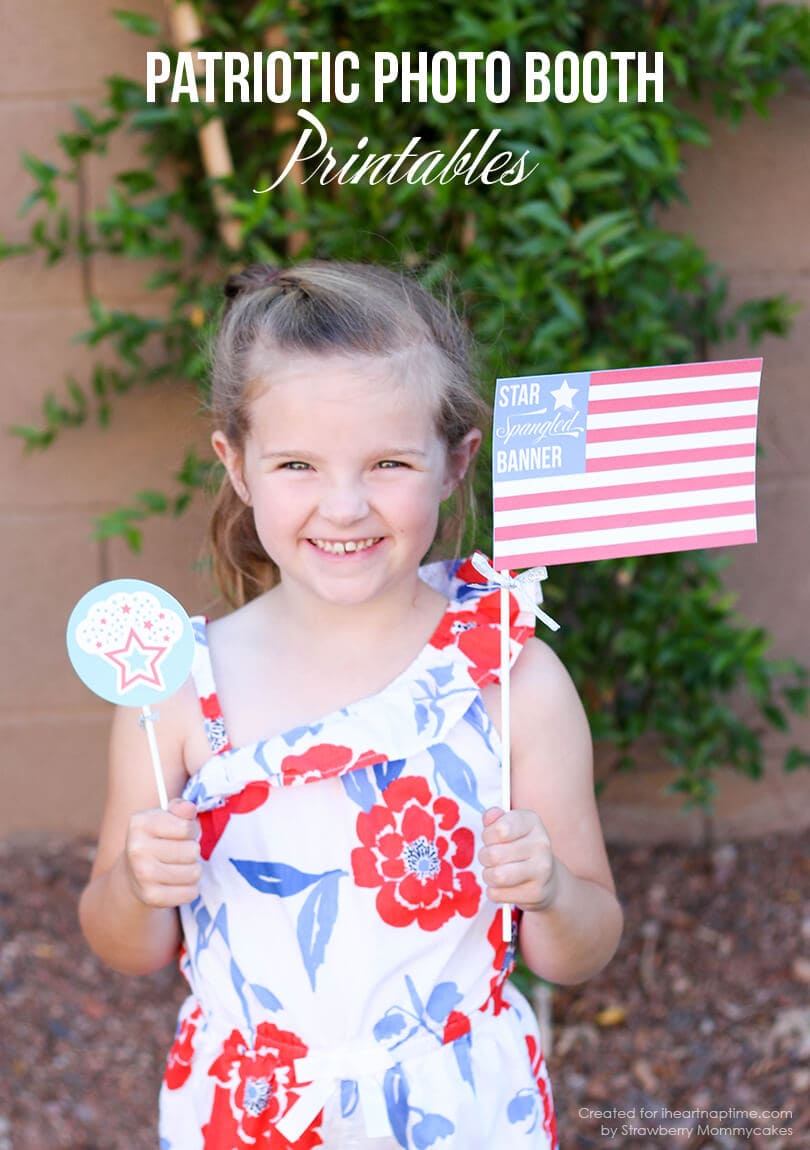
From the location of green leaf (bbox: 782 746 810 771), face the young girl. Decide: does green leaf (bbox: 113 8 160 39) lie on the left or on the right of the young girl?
right

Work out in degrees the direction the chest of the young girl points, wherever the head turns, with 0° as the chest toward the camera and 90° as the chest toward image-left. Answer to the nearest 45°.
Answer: approximately 0°

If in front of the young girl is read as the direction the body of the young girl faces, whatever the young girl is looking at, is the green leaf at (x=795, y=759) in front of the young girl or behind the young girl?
behind
